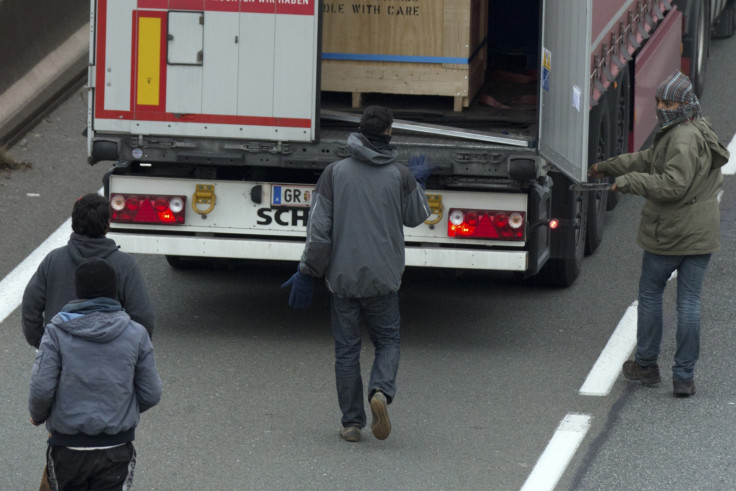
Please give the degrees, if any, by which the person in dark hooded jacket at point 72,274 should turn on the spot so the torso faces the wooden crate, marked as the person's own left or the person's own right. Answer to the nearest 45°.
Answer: approximately 45° to the person's own right

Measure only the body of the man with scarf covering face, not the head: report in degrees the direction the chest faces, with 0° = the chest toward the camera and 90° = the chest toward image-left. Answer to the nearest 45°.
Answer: approximately 90°

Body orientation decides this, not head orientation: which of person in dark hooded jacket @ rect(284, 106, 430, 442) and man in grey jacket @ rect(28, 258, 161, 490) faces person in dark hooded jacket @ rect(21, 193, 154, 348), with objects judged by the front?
the man in grey jacket

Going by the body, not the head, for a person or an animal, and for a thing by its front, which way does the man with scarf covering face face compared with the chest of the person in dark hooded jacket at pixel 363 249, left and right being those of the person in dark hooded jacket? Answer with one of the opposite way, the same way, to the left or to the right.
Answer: to the left

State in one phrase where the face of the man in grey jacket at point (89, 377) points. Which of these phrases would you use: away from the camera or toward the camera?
away from the camera

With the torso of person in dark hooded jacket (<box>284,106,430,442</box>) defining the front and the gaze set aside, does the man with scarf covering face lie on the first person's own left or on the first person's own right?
on the first person's own right

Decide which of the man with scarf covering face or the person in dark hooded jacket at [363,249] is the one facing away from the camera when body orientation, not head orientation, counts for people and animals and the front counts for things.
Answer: the person in dark hooded jacket

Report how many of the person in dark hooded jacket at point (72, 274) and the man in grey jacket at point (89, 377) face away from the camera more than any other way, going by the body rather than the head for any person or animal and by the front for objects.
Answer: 2

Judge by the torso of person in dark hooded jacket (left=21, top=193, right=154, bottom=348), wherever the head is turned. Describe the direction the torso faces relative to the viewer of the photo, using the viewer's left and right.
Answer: facing away from the viewer

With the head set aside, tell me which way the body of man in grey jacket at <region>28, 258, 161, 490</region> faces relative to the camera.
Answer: away from the camera

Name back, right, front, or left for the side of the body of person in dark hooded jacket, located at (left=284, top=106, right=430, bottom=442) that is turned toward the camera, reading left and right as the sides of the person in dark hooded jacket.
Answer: back
